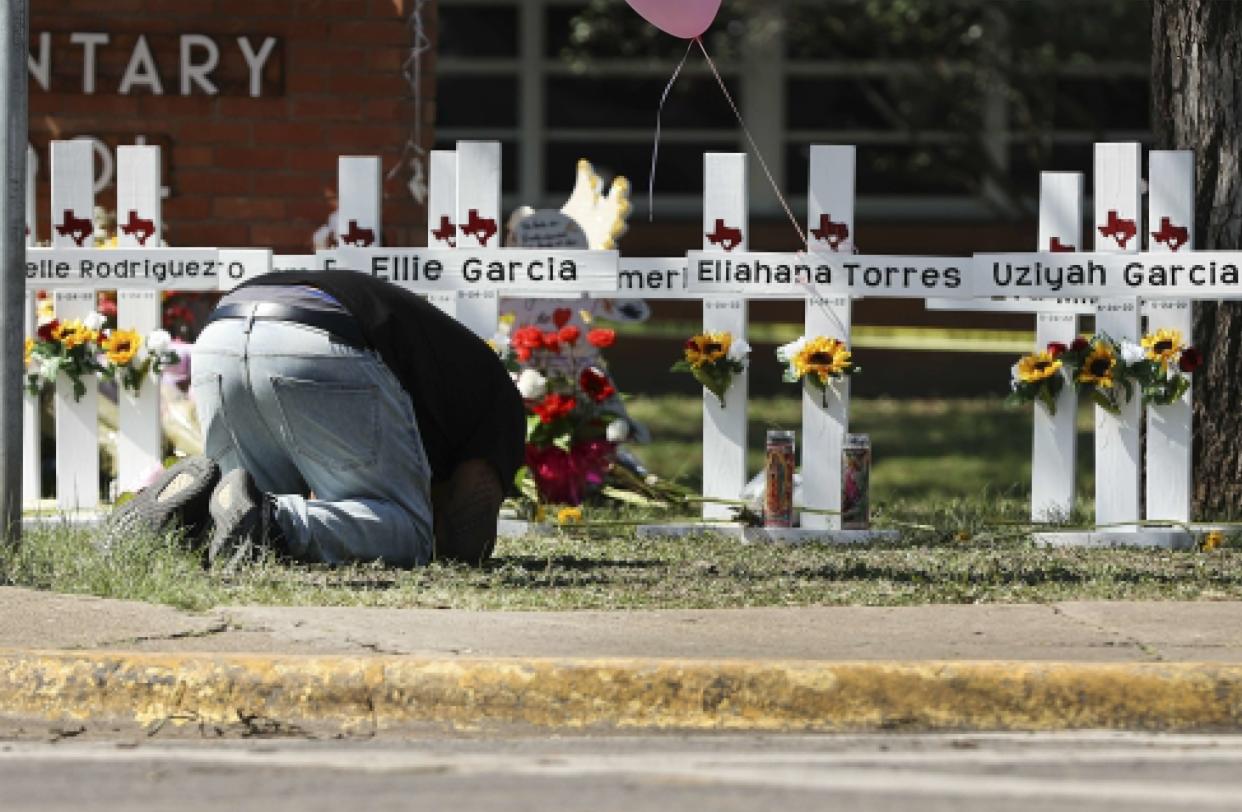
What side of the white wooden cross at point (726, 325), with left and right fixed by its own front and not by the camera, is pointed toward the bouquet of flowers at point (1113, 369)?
left

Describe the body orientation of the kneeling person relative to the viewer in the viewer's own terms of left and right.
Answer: facing away from the viewer and to the right of the viewer

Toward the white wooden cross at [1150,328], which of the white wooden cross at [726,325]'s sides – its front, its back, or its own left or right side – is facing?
left

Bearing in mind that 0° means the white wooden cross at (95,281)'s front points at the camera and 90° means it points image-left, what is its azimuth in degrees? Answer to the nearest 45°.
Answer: approximately 0°

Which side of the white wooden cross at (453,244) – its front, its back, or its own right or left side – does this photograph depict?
front

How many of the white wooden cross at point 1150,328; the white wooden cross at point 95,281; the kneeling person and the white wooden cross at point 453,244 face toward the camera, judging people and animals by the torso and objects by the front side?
3

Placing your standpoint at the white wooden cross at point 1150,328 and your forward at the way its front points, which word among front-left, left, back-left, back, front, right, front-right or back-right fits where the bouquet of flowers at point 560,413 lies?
right

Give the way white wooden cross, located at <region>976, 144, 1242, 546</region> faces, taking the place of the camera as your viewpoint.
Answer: facing the viewer

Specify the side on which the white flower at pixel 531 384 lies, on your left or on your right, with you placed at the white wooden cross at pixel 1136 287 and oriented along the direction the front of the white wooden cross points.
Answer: on your right

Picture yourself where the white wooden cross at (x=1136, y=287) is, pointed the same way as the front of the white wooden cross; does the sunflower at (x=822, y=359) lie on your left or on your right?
on your right

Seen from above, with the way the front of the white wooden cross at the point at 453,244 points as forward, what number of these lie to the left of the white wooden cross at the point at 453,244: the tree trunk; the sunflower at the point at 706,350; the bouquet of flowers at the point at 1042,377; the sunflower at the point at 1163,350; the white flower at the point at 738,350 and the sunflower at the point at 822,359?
6

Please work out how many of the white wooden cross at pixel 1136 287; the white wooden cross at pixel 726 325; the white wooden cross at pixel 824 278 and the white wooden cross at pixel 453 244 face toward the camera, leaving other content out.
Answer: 4

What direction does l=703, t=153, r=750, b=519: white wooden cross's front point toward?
toward the camera

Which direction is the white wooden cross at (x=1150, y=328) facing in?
toward the camera
